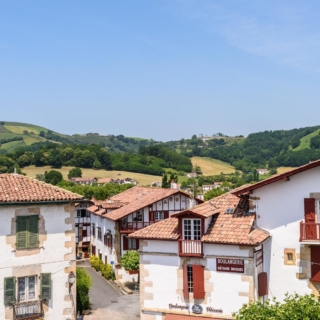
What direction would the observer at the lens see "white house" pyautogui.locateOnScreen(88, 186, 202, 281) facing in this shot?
facing the viewer and to the right of the viewer

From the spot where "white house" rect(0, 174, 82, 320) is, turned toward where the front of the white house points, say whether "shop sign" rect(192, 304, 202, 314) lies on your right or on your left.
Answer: on your left

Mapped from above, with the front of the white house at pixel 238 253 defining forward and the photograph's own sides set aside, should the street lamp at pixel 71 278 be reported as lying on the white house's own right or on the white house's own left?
on the white house's own right

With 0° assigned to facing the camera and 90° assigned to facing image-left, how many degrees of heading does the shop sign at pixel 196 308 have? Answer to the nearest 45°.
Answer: approximately 0°

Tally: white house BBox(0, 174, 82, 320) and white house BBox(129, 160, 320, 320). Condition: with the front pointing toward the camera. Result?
2

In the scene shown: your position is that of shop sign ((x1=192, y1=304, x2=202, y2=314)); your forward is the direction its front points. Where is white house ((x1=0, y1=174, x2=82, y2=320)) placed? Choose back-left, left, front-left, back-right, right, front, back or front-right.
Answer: right

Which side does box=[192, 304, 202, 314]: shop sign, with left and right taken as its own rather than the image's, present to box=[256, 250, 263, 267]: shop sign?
left

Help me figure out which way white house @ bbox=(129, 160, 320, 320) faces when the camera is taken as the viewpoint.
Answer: facing the viewer

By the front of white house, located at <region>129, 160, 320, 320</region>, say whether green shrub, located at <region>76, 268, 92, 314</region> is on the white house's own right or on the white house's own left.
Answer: on the white house's own right

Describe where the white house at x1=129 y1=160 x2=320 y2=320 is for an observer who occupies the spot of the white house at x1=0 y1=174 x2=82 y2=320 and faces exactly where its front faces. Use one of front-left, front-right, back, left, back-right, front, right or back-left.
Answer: left

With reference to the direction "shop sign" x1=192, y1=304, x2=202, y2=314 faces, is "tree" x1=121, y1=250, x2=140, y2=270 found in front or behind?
behind

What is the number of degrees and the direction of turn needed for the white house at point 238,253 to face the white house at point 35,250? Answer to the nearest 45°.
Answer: approximately 90° to its right

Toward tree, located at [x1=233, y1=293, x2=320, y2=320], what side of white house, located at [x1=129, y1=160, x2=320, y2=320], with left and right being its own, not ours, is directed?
front

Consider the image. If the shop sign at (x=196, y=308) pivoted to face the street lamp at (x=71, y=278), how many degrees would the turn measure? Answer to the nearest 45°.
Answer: approximately 90° to its right
